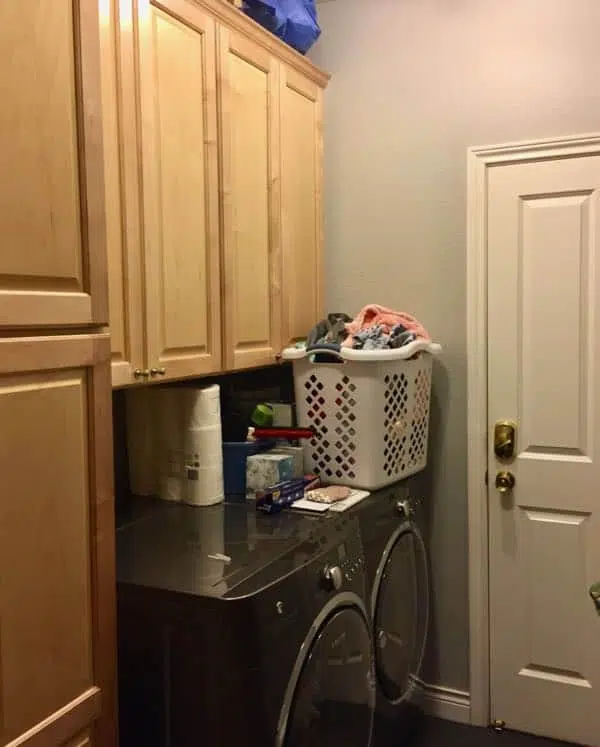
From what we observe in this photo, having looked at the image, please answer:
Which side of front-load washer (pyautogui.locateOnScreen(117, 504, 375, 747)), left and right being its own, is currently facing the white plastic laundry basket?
left

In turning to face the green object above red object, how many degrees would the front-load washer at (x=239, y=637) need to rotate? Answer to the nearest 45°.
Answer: approximately 135° to its left

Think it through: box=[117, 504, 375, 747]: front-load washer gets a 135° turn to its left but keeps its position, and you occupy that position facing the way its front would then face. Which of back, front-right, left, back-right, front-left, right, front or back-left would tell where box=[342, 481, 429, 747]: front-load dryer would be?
front-right

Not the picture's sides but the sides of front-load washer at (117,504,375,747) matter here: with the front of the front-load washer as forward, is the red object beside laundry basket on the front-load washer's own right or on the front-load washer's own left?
on the front-load washer's own left

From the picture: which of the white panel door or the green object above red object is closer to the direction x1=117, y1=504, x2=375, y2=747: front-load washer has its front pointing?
the white panel door

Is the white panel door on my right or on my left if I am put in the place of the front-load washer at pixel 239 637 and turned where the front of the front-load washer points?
on my left

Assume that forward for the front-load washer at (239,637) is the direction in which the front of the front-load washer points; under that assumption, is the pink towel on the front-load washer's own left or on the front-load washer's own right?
on the front-load washer's own left

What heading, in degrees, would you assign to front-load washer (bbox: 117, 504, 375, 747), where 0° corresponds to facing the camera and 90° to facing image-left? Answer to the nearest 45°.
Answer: approximately 315°
